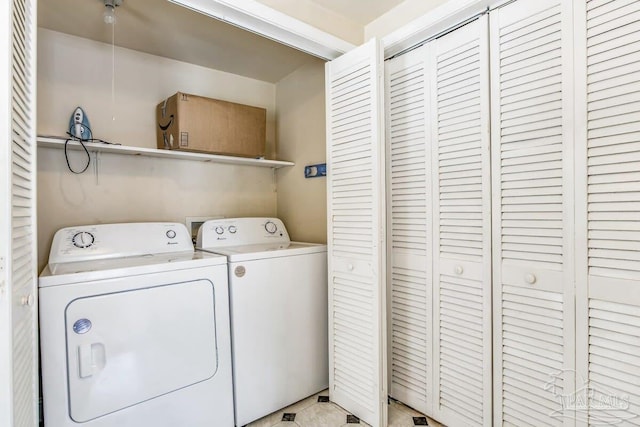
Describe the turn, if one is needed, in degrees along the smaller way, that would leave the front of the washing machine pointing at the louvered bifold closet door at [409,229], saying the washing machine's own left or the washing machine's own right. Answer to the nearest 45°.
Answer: approximately 45° to the washing machine's own left

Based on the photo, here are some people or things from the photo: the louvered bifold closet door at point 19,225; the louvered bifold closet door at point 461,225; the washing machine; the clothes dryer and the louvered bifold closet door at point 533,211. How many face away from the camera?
0

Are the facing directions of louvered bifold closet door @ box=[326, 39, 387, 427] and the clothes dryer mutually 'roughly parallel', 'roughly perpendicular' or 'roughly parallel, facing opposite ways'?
roughly perpendicular

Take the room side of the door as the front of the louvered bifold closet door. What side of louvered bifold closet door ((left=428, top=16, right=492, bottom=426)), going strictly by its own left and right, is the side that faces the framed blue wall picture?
right

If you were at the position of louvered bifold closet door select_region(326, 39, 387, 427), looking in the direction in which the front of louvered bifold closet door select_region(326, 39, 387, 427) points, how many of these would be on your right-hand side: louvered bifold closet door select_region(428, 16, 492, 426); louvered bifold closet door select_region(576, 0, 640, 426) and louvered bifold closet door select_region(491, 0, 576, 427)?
0

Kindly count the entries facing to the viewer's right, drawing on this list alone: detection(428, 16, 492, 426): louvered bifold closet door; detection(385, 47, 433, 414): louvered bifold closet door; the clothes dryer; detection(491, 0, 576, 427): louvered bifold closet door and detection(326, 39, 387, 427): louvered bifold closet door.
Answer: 0

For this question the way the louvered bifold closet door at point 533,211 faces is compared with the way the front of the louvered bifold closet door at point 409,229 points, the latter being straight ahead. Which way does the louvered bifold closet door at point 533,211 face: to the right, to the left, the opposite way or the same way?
the same way

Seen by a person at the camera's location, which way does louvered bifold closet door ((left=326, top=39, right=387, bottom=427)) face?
facing the viewer and to the left of the viewer

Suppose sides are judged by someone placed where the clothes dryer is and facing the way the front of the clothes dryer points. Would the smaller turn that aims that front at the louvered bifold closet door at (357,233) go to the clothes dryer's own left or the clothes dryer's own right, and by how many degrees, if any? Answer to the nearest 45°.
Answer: approximately 90° to the clothes dryer's own left

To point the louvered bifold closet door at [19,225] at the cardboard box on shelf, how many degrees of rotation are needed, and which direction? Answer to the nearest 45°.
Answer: approximately 90° to its left

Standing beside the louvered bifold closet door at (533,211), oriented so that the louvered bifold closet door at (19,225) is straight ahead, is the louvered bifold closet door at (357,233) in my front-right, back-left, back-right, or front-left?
front-right

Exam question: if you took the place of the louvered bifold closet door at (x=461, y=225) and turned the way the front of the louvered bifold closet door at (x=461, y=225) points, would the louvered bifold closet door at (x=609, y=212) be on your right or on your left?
on your left

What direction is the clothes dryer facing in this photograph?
toward the camera

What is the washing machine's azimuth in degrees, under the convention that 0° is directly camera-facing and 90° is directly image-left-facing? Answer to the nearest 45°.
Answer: approximately 315°

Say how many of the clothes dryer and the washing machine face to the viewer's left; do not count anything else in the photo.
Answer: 0
